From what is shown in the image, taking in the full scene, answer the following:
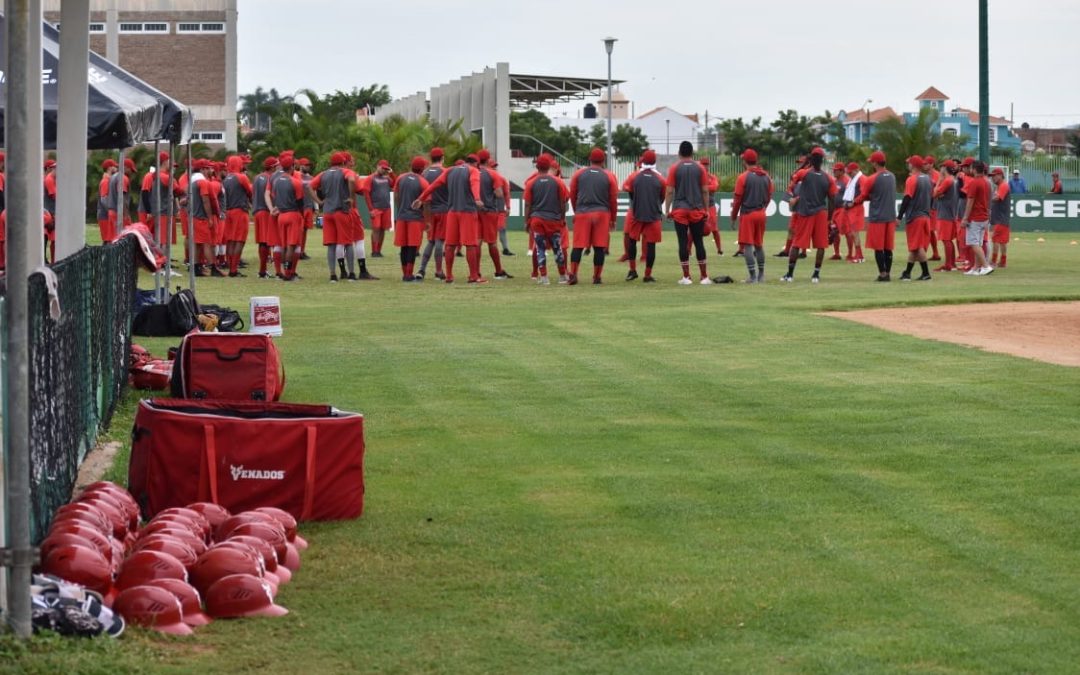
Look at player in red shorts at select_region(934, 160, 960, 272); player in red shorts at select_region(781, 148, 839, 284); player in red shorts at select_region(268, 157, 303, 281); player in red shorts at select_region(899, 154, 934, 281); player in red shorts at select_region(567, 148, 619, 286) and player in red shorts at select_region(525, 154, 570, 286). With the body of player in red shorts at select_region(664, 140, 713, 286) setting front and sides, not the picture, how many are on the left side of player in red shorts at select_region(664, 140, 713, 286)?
3

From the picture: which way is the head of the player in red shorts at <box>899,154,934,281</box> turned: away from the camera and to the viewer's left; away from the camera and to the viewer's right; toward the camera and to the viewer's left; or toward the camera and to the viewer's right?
away from the camera and to the viewer's left

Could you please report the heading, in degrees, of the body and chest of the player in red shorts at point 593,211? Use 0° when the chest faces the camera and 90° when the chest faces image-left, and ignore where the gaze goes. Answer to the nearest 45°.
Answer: approximately 180°

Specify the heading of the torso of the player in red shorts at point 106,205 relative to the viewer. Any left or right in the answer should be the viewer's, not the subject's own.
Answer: facing to the right of the viewer

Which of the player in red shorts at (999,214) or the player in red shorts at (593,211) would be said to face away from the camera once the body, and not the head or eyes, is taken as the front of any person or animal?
the player in red shorts at (593,211)

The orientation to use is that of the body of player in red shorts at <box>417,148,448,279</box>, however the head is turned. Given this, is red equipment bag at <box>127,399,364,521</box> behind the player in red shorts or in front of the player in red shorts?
behind

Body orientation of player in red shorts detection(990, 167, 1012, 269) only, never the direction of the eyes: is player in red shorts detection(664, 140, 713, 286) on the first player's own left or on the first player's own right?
on the first player's own left

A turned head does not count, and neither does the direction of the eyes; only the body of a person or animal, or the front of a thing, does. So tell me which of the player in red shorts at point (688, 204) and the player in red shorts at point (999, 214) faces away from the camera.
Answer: the player in red shorts at point (688, 204)

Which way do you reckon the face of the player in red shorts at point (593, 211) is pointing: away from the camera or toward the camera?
away from the camera

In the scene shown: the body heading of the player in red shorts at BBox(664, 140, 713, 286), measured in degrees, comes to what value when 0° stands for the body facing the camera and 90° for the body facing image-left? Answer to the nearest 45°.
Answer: approximately 180°

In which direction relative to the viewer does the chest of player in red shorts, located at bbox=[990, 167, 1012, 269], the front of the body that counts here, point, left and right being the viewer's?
facing to the left of the viewer

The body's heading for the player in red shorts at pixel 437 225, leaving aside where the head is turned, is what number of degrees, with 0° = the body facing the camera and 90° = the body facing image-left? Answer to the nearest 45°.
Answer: approximately 225°

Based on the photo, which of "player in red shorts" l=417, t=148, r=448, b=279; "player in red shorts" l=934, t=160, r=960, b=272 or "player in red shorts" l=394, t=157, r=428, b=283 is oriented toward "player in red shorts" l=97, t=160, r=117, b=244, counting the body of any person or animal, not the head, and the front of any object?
"player in red shorts" l=934, t=160, r=960, b=272
